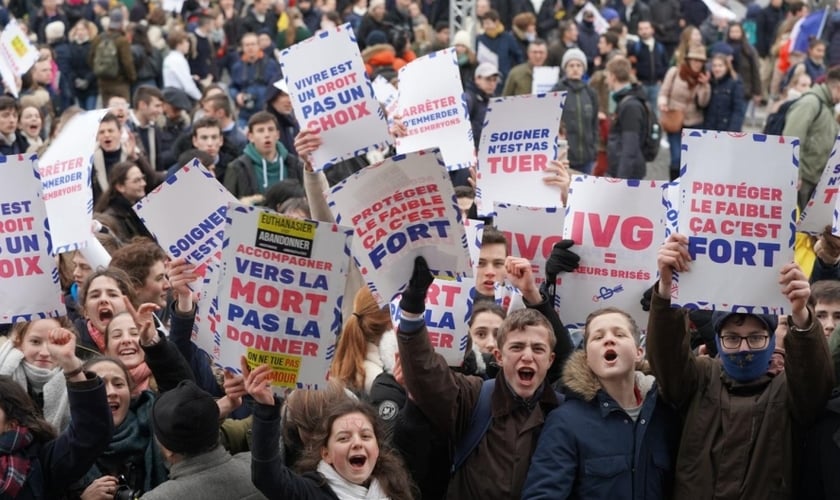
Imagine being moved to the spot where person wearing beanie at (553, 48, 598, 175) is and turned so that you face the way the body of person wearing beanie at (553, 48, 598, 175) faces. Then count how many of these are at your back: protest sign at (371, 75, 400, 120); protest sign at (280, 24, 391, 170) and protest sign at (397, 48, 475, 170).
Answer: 0

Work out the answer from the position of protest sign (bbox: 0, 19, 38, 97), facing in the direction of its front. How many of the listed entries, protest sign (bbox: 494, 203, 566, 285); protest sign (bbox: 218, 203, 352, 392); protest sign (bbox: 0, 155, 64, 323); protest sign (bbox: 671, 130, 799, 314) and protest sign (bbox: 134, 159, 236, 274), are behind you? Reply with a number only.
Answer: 0

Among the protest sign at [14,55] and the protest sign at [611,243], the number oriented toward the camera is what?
2

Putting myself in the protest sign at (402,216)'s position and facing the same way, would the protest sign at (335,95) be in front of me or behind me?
behind

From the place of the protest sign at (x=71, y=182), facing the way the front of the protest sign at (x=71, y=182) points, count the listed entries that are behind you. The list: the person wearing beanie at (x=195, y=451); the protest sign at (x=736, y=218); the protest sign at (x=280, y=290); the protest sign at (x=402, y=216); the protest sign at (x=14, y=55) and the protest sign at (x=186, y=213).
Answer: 1

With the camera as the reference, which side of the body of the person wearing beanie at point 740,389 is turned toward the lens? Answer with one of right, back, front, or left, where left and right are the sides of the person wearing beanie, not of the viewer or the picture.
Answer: front

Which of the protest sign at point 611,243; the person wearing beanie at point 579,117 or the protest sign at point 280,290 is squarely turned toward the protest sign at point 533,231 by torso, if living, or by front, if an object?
the person wearing beanie

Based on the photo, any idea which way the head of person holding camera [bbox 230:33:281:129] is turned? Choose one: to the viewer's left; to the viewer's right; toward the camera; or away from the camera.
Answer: toward the camera

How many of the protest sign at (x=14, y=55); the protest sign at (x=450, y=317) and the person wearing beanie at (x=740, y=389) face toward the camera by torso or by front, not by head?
3

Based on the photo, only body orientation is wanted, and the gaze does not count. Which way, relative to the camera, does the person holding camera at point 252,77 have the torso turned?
toward the camera

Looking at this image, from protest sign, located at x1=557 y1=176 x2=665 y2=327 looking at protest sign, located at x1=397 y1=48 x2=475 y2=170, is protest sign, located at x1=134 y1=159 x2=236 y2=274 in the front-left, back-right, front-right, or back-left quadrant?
front-left

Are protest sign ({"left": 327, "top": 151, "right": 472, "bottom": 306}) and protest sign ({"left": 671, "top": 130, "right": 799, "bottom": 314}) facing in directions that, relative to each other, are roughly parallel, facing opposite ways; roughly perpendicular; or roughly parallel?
roughly parallel

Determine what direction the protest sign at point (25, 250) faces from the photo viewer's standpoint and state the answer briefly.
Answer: facing the viewer

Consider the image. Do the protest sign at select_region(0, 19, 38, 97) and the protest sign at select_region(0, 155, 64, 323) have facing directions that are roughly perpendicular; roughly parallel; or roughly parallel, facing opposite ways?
roughly parallel

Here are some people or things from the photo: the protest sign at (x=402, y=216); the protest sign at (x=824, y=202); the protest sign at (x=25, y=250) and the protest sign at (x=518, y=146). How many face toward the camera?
4

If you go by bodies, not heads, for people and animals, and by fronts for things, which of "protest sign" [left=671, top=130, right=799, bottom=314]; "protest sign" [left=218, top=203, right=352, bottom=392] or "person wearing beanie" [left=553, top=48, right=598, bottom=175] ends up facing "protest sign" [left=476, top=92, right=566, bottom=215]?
the person wearing beanie

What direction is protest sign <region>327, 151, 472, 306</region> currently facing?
toward the camera
